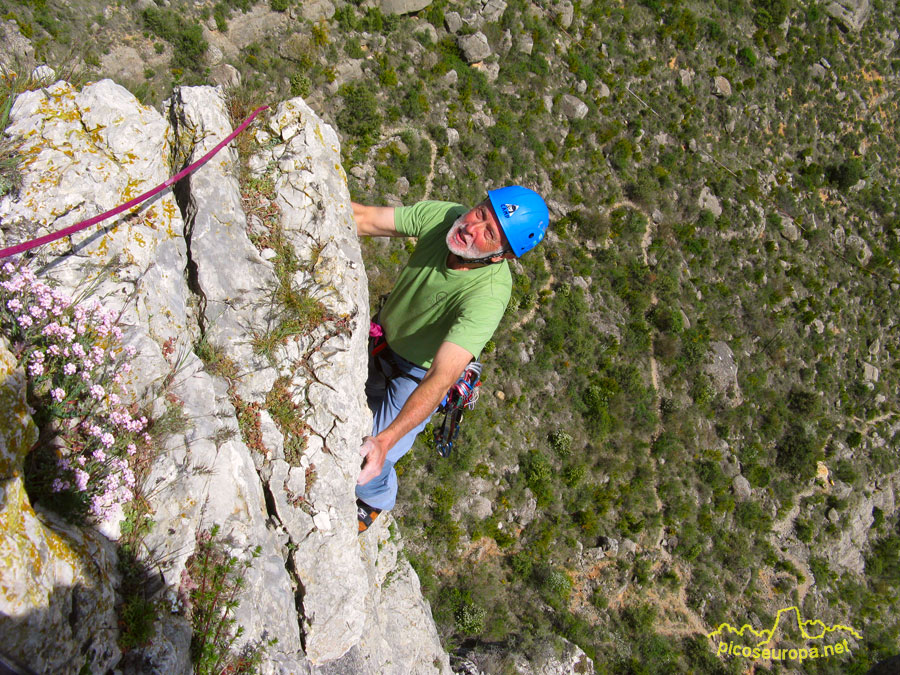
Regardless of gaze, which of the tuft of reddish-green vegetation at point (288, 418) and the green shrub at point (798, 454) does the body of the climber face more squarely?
the tuft of reddish-green vegetation

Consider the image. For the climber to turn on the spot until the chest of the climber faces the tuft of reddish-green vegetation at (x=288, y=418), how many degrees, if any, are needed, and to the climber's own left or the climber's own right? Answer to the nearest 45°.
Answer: approximately 45° to the climber's own left

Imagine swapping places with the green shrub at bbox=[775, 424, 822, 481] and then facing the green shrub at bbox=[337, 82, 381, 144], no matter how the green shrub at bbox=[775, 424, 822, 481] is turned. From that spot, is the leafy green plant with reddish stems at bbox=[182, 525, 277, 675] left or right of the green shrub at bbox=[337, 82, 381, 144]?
left

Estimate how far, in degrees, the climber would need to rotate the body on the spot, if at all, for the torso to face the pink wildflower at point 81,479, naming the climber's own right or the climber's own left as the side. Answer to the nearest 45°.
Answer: approximately 45° to the climber's own left

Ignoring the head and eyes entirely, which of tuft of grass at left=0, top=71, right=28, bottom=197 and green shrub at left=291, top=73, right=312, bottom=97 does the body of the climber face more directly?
the tuft of grass

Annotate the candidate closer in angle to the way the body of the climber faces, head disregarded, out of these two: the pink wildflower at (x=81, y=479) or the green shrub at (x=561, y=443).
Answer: the pink wildflower

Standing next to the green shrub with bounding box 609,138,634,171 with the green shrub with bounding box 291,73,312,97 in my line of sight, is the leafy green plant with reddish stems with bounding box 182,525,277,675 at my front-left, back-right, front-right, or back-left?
front-left

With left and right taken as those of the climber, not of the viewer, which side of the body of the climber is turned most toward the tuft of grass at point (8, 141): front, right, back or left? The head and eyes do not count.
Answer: front

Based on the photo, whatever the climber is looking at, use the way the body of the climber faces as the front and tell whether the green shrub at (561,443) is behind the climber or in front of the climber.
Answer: behind

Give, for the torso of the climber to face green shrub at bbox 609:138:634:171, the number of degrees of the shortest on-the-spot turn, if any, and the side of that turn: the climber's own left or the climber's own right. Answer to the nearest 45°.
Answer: approximately 135° to the climber's own right

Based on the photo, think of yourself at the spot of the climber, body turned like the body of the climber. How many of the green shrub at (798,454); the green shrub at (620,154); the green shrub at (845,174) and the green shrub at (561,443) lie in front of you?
0

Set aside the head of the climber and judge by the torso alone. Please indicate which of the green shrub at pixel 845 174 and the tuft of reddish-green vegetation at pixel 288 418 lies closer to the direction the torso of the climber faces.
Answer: the tuft of reddish-green vegetation

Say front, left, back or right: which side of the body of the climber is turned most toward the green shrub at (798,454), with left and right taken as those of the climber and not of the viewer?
back

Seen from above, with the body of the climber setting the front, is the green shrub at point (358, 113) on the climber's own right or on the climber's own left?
on the climber's own right

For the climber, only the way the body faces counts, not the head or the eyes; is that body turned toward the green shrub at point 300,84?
no

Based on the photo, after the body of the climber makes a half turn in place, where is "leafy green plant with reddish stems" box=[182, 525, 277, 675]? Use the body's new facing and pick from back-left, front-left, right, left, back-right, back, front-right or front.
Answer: back-right
